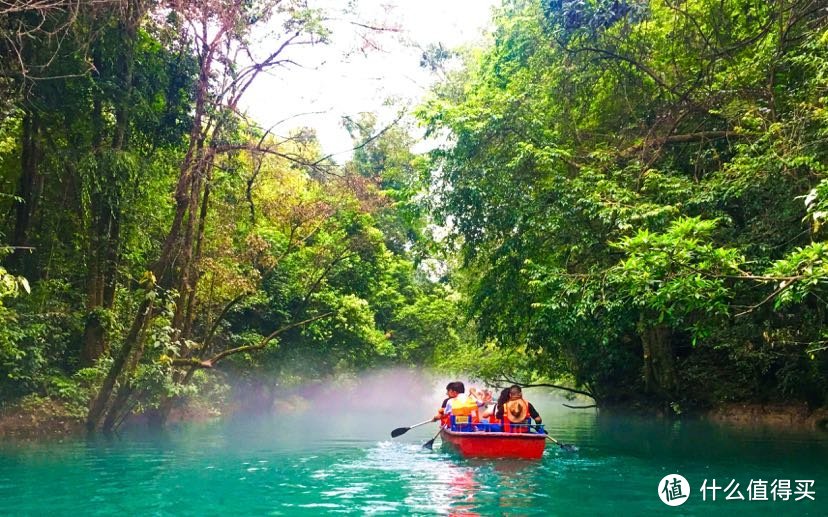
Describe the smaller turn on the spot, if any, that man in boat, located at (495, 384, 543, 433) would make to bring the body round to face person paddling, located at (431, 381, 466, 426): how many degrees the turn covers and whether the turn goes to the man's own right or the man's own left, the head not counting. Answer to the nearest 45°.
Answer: approximately 45° to the man's own left

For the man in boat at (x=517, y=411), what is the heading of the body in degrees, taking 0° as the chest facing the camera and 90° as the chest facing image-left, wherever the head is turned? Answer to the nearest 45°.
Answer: approximately 180°
